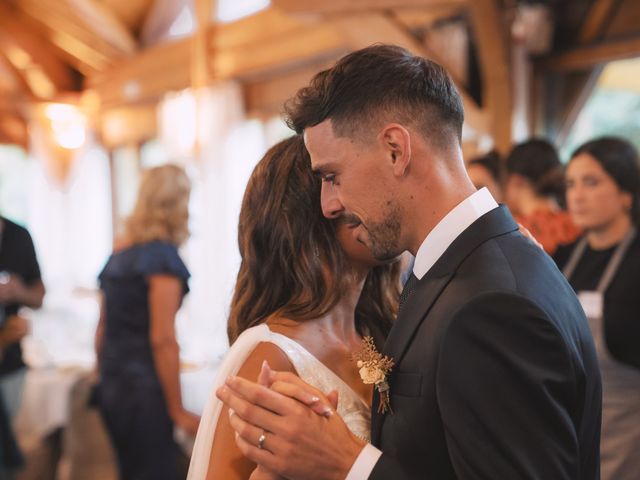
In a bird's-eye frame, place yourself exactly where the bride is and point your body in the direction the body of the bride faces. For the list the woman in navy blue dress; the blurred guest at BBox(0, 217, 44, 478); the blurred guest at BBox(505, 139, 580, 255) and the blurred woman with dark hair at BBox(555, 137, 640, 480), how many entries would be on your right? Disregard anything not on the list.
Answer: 0

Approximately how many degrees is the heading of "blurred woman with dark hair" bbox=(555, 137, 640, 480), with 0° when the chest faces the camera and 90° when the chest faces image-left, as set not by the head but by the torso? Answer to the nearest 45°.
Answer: approximately 45°

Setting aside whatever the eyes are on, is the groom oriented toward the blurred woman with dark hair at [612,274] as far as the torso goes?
no

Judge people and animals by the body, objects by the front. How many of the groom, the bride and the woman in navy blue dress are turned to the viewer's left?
1

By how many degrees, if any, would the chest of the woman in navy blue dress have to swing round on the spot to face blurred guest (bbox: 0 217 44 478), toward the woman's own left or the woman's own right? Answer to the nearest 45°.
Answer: approximately 90° to the woman's own left

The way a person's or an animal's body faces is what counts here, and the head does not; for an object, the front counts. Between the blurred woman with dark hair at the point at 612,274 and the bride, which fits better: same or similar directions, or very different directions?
very different directions

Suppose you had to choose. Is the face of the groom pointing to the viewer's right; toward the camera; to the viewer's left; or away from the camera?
to the viewer's left

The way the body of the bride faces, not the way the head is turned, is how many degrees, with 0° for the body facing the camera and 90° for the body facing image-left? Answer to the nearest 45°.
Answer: approximately 270°

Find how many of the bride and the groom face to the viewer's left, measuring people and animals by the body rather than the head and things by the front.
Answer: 1

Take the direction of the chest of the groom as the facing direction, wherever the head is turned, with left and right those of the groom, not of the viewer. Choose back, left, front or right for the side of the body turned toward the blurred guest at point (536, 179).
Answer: right

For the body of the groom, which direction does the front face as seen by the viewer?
to the viewer's left

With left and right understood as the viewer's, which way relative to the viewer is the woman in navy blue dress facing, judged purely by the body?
facing away from the viewer and to the right of the viewer

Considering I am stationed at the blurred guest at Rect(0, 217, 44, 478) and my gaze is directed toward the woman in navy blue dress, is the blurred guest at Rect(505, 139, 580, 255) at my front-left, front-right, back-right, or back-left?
front-left
